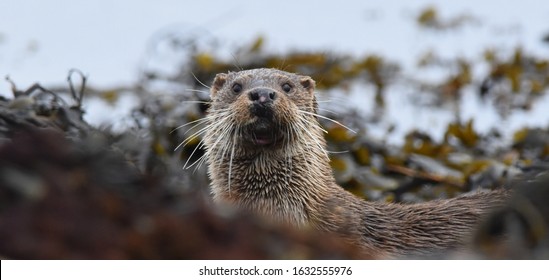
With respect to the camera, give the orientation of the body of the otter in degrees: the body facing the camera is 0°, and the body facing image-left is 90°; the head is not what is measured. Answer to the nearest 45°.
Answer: approximately 45°
